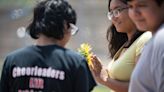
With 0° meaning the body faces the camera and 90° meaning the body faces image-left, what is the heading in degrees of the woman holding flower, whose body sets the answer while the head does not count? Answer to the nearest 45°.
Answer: approximately 45°
